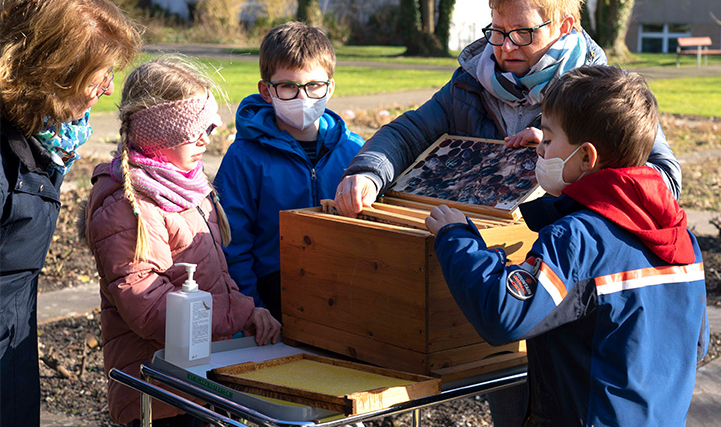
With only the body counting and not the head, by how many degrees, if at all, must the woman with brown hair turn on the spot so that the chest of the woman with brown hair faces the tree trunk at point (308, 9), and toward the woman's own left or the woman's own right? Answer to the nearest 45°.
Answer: approximately 90° to the woman's own left

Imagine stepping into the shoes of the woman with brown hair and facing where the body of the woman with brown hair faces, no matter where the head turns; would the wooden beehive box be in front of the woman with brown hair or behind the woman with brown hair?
in front

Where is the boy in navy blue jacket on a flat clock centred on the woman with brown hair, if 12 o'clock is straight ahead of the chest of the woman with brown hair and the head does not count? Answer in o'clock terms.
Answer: The boy in navy blue jacket is roughly at 1 o'clock from the woman with brown hair.

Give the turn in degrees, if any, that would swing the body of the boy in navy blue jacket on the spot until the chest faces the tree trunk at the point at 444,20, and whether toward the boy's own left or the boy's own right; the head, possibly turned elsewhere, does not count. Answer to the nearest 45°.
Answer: approximately 45° to the boy's own right

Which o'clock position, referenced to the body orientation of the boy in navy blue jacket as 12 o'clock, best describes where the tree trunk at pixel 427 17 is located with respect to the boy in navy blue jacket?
The tree trunk is roughly at 1 o'clock from the boy in navy blue jacket.

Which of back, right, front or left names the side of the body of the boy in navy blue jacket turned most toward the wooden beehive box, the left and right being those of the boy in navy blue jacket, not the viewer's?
front

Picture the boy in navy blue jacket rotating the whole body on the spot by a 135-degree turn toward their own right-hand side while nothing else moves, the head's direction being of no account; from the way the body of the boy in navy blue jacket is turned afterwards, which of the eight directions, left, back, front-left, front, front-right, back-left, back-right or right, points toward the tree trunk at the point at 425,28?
left

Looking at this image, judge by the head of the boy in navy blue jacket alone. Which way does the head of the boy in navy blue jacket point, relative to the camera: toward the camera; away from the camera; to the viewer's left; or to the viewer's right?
to the viewer's left

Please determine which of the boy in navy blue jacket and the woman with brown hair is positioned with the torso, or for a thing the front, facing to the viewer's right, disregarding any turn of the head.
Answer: the woman with brown hair

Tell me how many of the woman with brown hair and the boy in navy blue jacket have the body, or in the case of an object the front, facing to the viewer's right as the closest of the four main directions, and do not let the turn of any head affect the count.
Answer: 1

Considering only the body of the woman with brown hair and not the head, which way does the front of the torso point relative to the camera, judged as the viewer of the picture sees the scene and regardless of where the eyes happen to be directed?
to the viewer's right

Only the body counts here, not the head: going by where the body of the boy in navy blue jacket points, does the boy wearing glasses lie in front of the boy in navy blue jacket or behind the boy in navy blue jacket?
in front

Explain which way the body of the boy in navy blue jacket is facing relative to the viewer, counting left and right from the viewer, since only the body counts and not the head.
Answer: facing away from the viewer and to the left of the viewer

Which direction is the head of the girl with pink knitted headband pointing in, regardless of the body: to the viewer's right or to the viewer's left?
to the viewer's right
